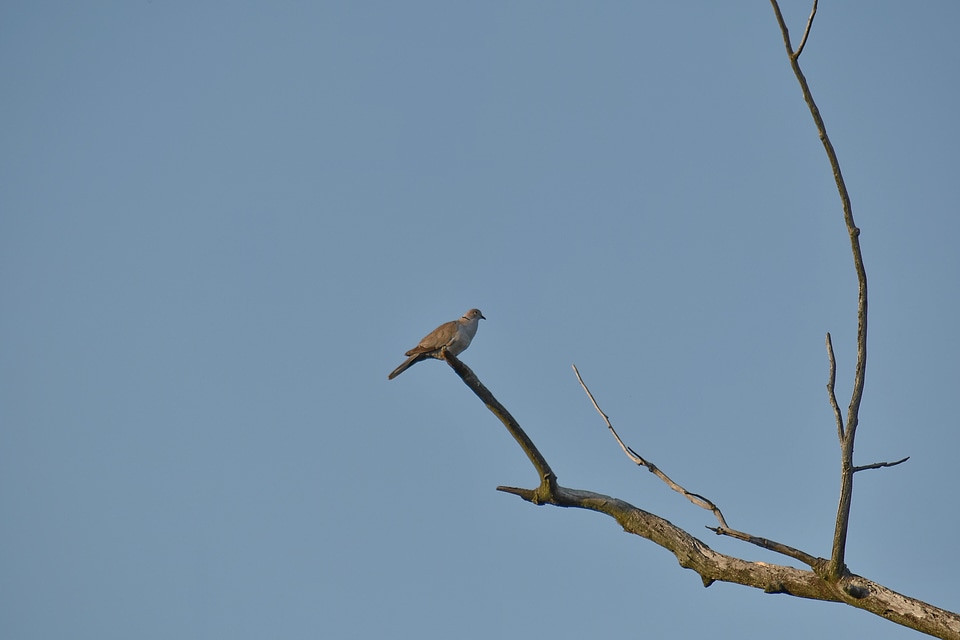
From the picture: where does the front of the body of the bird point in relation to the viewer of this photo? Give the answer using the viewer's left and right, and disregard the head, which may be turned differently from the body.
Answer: facing to the right of the viewer
